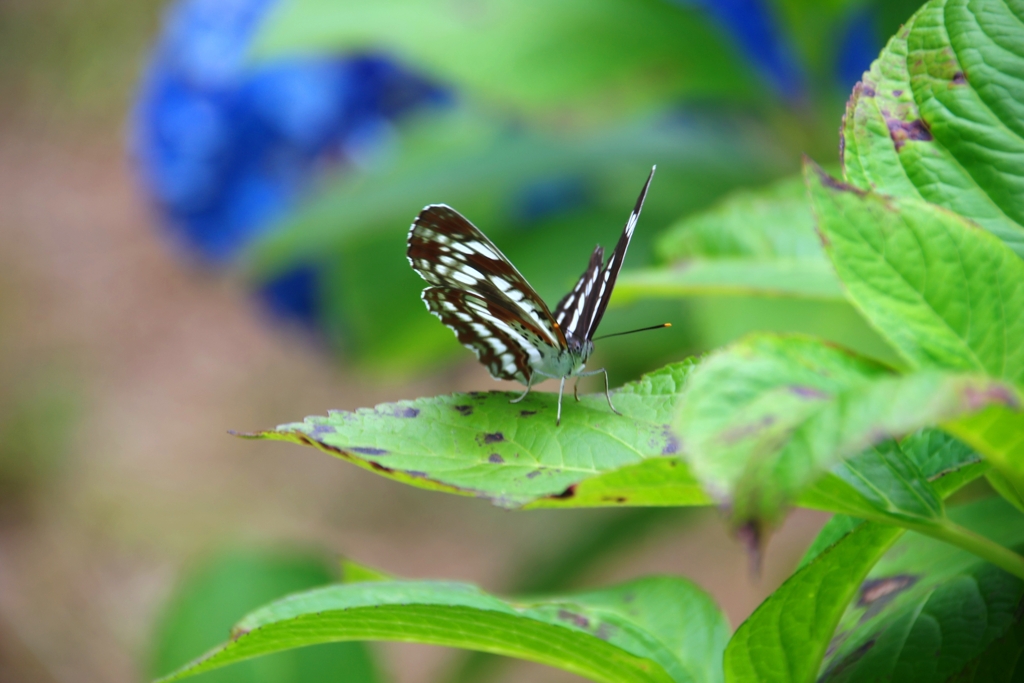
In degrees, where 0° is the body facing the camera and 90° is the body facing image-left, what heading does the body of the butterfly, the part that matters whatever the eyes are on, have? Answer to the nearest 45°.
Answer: approximately 315°

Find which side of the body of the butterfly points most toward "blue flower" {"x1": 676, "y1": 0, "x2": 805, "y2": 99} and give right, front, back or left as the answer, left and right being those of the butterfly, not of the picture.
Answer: left
